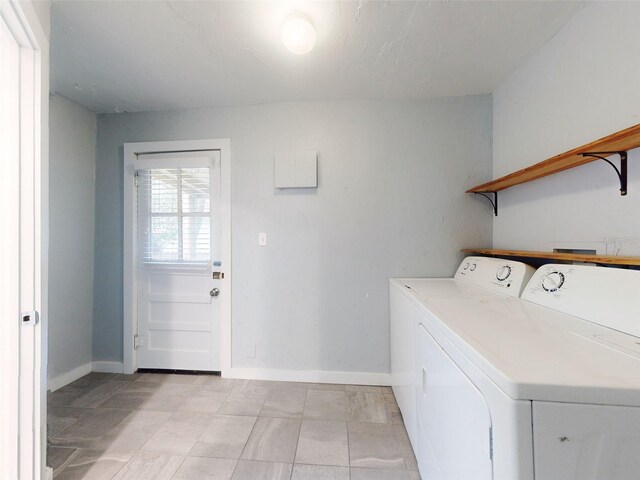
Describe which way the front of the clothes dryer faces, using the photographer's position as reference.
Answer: facing the viewer and to the left of the viewer

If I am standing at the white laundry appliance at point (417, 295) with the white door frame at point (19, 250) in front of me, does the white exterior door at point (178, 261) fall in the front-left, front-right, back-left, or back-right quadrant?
front-right

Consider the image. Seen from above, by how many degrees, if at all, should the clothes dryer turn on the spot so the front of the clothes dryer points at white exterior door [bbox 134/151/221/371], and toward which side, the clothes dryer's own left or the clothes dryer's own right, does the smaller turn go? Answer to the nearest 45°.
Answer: approximately 45° to the clothes dryer's own right

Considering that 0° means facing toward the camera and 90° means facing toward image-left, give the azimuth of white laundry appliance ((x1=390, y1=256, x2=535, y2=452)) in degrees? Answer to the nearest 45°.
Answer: approximately 45°

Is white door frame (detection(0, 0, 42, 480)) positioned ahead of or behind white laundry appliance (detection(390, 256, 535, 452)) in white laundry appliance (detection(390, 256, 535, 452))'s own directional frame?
ahead
